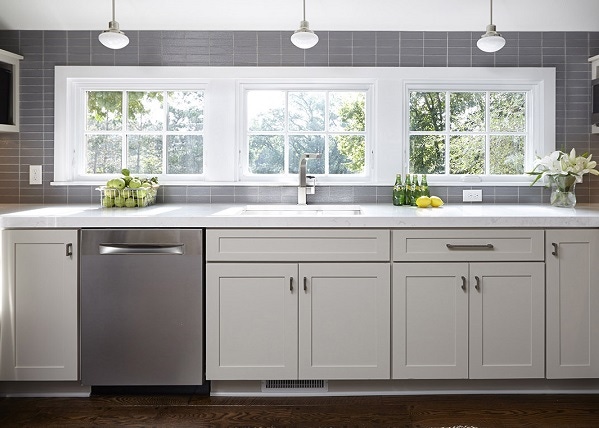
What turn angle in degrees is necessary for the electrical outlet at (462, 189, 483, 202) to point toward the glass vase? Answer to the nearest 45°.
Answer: approximately 90° to its left

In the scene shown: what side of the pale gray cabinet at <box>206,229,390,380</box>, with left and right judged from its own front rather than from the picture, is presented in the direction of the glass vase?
left

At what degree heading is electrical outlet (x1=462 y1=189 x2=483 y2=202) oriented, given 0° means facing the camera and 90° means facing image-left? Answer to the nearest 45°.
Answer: approximately 0°

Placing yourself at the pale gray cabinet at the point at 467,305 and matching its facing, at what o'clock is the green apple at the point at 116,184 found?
The green apple is roughly at 3 o'clock from the pale gray cabinet.

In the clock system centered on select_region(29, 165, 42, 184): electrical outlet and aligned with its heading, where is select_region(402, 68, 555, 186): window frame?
The window frame is roughly at 10 o'clock from the electrical outlet.

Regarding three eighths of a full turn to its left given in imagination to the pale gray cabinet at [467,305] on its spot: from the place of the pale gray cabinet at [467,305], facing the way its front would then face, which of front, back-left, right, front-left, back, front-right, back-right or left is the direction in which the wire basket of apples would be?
back-left

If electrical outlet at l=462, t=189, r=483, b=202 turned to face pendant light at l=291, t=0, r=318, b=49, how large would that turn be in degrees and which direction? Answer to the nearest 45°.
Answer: approximately 45° to its right

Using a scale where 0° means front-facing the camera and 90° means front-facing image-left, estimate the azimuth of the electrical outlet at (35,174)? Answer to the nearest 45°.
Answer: approximately 0°

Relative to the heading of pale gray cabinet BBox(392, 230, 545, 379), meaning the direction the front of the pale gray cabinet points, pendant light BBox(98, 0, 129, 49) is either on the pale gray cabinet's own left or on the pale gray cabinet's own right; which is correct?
on the pale gray cabinet's own right
